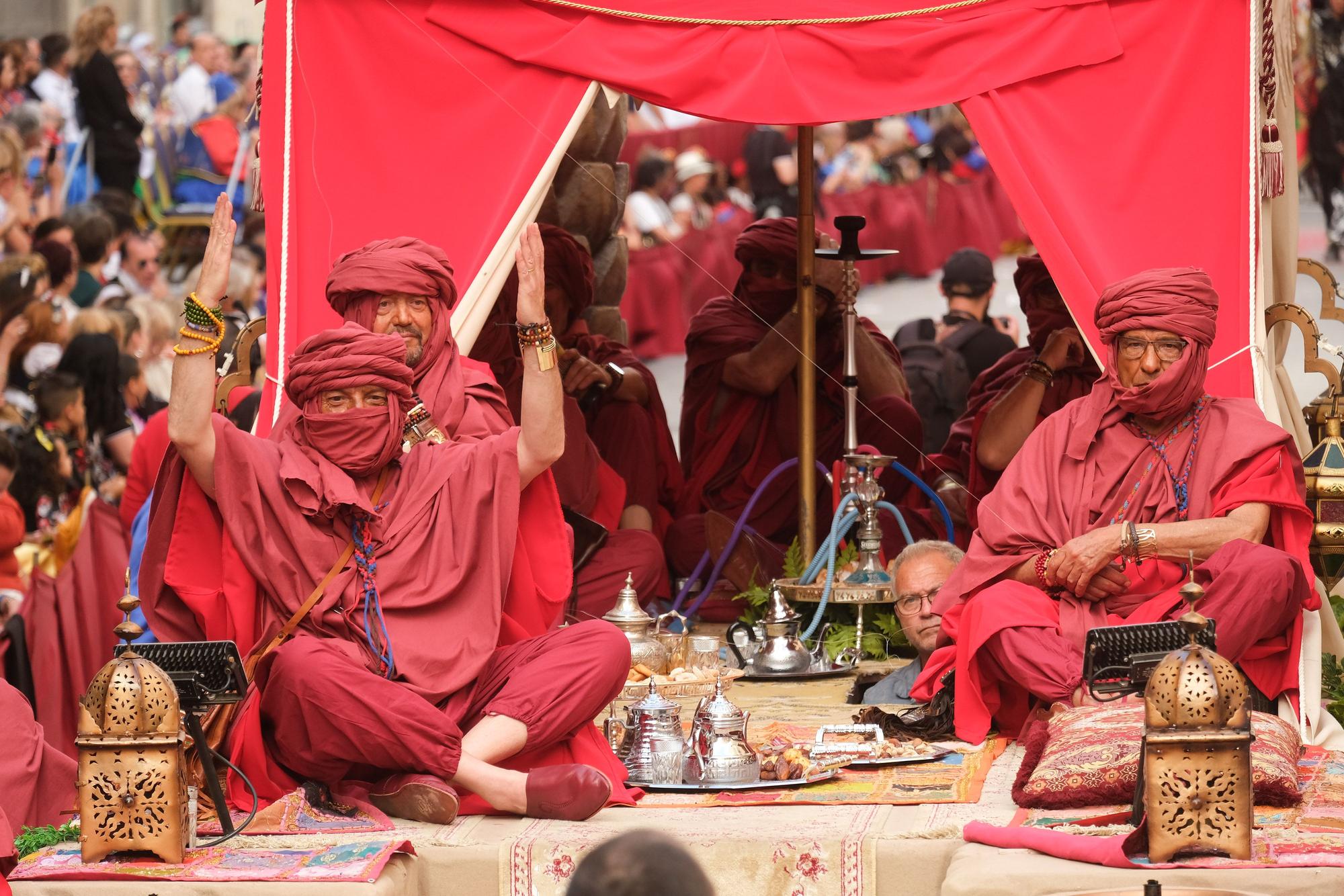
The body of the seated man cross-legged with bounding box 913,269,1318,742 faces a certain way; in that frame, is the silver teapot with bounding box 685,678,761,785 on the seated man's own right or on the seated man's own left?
on the seated man's own right

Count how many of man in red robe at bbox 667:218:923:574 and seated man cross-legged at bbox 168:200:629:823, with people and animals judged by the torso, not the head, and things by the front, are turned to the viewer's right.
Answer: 0

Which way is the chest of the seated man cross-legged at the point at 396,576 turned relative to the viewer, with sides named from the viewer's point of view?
facing the viewer

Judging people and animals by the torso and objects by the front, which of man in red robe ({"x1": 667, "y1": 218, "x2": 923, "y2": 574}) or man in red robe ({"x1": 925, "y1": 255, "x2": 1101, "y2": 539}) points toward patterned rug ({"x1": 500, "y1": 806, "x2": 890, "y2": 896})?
man in red robe ({"x1": 667, "y1": 218, "x2": 923, "y2": 574})

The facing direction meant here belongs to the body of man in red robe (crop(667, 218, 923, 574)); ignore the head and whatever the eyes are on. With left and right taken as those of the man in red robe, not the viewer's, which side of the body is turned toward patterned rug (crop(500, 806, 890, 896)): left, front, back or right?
front

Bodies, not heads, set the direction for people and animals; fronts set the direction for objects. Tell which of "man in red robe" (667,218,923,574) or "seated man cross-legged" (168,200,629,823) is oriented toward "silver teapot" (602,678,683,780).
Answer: the man in red robe

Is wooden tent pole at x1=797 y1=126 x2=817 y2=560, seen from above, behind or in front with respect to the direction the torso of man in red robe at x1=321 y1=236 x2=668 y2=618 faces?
behind

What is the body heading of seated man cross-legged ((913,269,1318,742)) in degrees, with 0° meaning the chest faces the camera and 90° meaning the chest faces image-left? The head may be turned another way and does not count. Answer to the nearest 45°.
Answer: approximately 0°

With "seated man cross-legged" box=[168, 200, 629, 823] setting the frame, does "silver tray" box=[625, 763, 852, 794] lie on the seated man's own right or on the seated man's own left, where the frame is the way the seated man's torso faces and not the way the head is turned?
on the seated man's own left

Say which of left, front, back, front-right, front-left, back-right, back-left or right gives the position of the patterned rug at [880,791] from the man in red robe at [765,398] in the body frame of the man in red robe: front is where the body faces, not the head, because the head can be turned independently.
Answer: front
